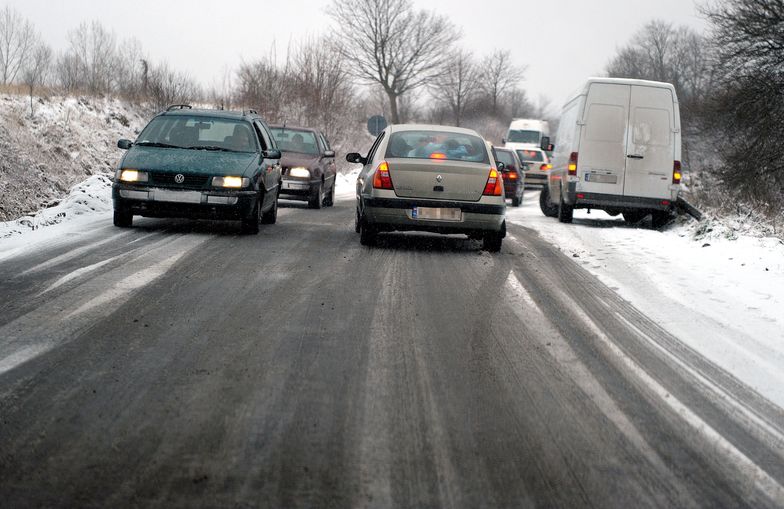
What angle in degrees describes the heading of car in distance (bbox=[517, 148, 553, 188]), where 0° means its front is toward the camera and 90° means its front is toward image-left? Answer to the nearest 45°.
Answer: approximately 180°

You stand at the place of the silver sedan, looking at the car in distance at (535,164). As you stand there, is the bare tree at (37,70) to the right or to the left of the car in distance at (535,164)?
left

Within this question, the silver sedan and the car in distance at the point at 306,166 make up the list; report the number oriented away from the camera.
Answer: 1

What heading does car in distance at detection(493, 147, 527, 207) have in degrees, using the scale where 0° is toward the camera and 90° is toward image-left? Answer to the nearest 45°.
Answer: approximately 180°

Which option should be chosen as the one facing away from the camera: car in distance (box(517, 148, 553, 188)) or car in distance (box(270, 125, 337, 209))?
car in distance (box(517, 148, 553, 188))

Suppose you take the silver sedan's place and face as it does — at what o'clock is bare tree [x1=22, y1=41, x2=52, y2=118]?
The bare tree is roughly at 11 o'clock from the silver sedan.

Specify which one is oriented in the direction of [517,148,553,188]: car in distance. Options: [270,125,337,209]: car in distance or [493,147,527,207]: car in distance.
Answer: [493,147,527,207]: car in distance

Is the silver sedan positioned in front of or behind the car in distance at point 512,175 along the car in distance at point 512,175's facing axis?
behind

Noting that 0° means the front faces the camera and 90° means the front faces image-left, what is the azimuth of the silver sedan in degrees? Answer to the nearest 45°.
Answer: approximately 180°

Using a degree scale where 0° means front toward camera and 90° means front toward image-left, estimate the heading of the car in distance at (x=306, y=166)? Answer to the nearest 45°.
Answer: approximately 0°

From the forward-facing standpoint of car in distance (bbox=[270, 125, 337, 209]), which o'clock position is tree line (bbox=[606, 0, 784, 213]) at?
The tree line is roughly at 8 o'clock from the car in distance.

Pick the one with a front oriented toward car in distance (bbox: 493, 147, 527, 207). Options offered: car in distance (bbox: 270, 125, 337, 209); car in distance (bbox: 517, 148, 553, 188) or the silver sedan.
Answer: the silver sedan

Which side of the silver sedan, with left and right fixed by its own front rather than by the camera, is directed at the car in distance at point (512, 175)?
front
